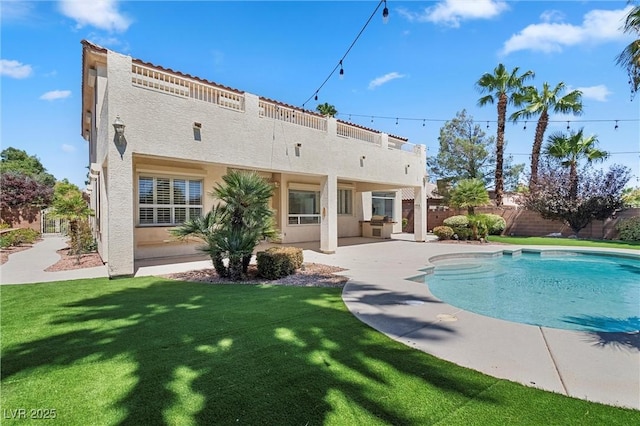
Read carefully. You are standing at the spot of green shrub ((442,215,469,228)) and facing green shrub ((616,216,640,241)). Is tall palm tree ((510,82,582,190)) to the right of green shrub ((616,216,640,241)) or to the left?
left

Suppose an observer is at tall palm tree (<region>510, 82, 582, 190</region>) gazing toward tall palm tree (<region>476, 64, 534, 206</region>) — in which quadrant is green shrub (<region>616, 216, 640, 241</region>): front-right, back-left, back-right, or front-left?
back-left

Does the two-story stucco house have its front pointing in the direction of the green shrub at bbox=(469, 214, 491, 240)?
no

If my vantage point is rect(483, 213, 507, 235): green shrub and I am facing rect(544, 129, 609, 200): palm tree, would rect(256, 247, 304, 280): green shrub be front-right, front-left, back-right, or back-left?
back-right

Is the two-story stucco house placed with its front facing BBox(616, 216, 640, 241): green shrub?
no

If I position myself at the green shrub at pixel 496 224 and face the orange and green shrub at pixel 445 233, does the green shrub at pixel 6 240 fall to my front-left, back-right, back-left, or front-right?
front-right

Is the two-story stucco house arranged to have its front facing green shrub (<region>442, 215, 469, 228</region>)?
no
